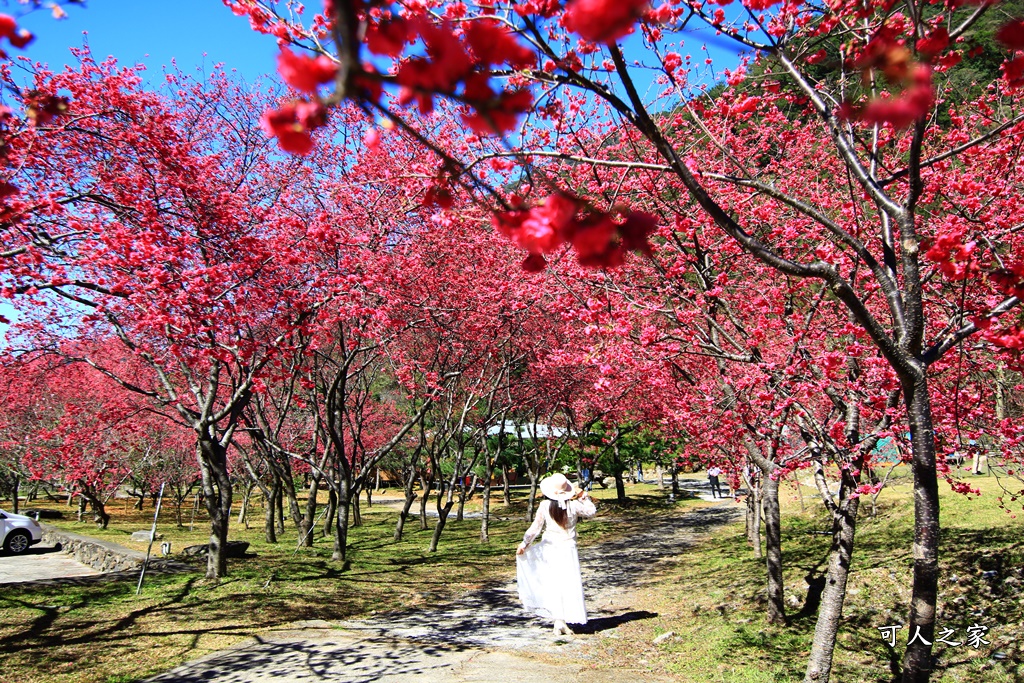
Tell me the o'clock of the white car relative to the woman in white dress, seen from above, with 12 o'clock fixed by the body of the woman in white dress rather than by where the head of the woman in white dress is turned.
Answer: The white car is roughly at 10 o'clock from the woman in white dress.

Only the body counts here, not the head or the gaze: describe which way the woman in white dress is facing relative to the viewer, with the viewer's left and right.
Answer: facing away from the viewer

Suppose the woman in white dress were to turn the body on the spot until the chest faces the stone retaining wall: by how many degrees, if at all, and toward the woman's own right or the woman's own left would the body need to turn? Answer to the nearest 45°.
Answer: approximately 45° to the woman's own left
